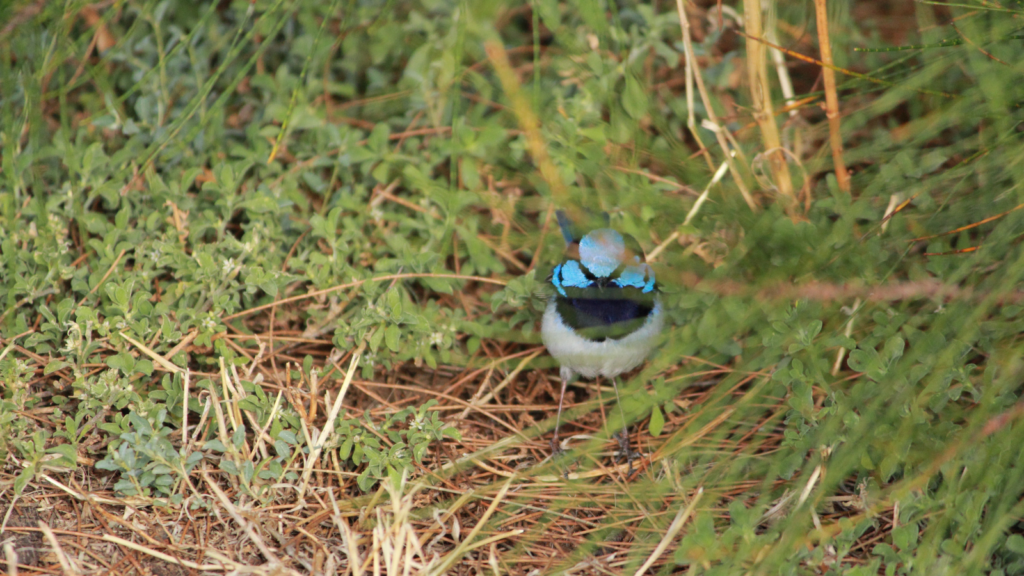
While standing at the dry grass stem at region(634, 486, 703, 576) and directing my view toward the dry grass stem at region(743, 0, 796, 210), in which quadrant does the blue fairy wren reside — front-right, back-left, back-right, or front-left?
front-left

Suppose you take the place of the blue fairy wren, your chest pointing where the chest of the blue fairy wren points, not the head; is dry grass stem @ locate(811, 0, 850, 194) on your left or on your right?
on your left

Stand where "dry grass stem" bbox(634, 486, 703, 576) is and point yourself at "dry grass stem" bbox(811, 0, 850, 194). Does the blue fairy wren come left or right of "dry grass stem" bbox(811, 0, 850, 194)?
left

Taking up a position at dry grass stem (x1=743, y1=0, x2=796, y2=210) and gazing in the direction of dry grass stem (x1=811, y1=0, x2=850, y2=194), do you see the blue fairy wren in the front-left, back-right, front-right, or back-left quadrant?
back-right

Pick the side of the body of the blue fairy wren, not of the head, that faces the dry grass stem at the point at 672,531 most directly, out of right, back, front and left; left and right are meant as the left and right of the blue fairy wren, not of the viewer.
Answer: front

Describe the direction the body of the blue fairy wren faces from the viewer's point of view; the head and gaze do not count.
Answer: toward the camera

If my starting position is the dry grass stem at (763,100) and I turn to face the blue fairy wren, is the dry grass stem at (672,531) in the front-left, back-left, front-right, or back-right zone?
front-left
